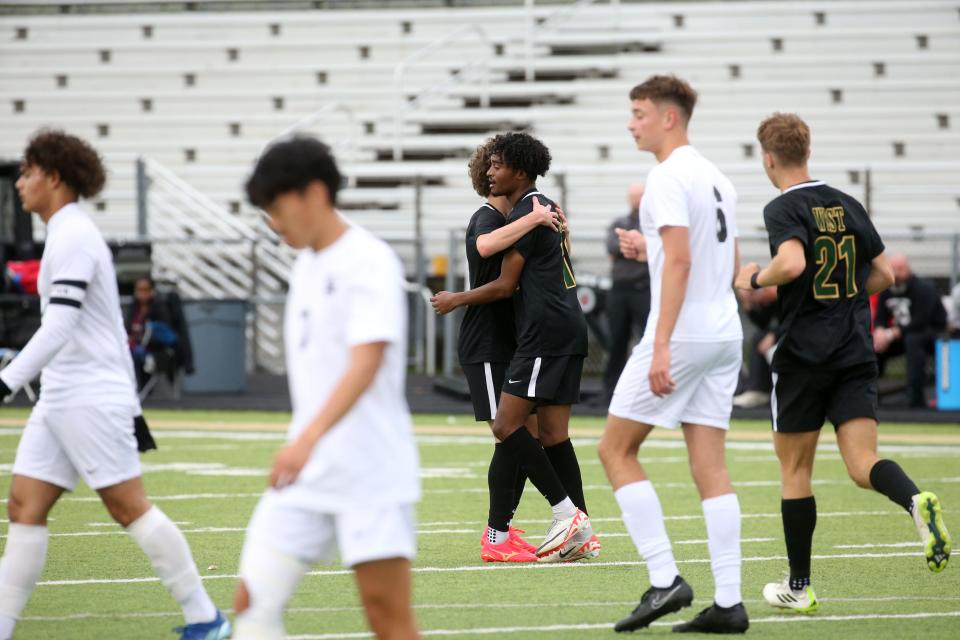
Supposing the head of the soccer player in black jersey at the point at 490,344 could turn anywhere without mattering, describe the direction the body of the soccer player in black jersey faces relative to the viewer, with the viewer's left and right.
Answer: facing to the right of the viewer

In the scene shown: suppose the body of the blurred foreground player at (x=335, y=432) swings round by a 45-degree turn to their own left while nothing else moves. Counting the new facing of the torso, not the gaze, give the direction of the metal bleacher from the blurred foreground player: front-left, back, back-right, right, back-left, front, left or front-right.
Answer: back

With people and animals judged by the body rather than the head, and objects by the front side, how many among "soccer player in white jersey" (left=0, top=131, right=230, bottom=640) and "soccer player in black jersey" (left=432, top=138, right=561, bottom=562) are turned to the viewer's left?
1
